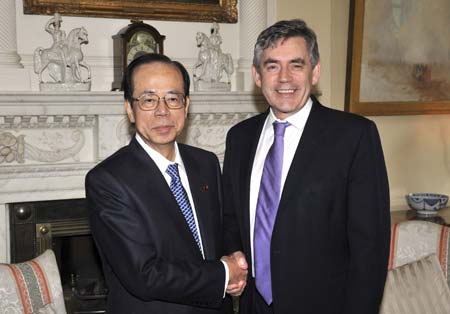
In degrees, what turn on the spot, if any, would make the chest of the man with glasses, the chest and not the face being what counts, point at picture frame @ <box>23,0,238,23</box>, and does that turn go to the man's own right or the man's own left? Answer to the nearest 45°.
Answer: approximately 135° to the man's own left

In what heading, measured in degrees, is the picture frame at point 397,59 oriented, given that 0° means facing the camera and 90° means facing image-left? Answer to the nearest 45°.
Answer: approximately 0°

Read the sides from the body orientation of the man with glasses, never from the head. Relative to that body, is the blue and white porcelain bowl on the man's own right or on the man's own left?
on the man's own left

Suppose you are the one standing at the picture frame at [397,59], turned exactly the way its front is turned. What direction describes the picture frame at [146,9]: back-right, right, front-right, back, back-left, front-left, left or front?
front-right

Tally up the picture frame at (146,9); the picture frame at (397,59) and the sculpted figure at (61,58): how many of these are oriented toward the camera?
2

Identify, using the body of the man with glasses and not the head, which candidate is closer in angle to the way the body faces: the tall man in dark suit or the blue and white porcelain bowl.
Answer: the tall man in dark suit

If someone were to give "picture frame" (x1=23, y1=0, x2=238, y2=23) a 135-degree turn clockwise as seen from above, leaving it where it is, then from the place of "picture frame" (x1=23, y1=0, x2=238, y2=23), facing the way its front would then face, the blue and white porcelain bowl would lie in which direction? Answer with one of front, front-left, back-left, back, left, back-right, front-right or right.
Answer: back-right
